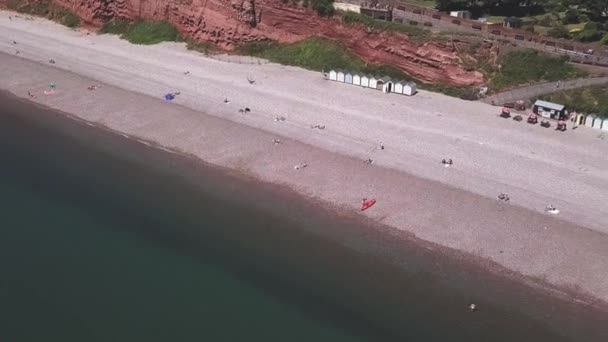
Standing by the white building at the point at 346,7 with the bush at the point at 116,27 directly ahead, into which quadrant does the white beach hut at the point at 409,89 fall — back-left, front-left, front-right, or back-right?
back-left

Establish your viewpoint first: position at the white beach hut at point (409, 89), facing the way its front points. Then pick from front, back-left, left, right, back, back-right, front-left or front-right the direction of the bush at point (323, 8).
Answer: right

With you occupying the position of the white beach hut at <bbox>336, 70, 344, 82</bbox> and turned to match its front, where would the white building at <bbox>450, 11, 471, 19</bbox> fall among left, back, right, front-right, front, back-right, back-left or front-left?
back-left

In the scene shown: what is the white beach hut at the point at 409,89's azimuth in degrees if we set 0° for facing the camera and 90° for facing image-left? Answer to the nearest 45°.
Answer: approximately 45°

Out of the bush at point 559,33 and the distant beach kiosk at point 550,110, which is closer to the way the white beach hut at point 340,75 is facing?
the distant beach kiosk

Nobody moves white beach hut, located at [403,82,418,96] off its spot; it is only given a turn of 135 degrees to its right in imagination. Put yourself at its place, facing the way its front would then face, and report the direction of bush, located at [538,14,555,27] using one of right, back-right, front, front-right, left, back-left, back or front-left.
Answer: front-right

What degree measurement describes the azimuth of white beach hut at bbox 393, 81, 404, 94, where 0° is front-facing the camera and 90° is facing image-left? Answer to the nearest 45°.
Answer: approximately 0°

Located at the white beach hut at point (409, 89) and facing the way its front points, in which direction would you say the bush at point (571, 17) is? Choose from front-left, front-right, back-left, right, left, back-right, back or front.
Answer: back

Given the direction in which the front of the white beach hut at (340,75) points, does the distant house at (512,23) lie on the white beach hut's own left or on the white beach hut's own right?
on the white beach hut's own left

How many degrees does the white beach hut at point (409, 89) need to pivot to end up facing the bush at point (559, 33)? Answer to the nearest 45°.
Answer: approximately 180°

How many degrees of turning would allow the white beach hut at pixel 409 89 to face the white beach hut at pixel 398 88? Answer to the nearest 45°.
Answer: approximately 45° to its right
